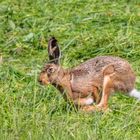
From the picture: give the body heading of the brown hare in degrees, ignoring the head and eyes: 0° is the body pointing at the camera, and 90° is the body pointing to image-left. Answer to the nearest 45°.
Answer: approximately 90°
